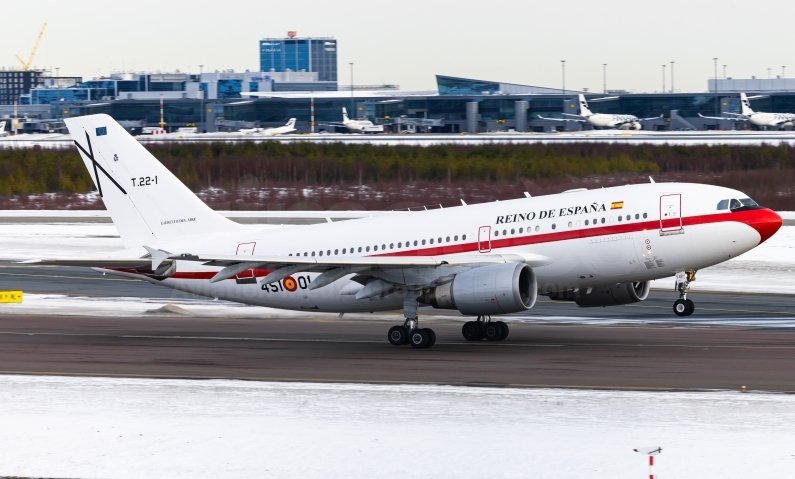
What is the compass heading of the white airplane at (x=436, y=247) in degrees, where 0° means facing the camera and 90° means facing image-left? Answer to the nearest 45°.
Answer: approximately 315°
